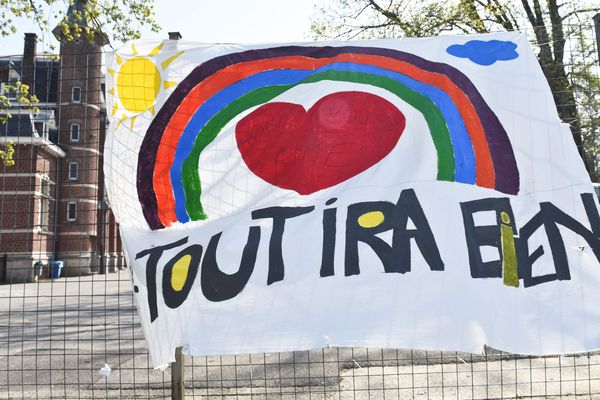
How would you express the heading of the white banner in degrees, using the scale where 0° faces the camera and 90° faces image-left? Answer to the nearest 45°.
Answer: approximately 0°

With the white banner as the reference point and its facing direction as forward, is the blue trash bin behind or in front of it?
behind
